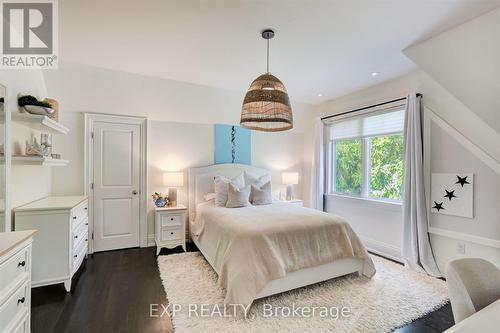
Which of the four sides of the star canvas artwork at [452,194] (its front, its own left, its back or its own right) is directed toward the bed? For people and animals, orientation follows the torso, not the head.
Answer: front

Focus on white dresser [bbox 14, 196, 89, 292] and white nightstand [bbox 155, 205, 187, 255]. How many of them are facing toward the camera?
1

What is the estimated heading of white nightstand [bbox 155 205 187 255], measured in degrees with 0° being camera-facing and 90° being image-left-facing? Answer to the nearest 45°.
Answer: approximately 0°

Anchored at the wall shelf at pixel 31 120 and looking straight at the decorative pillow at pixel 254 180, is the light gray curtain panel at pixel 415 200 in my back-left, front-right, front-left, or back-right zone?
front-right

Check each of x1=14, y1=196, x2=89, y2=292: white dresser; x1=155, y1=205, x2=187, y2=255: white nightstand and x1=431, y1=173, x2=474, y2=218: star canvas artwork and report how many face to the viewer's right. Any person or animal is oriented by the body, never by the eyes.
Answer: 1

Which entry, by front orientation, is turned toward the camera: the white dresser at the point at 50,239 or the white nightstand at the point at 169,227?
the white nightstand

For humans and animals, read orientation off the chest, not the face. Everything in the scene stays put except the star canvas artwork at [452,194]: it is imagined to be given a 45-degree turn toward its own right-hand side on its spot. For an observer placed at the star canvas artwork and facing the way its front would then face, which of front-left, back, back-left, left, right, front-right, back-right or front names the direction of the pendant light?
front-left

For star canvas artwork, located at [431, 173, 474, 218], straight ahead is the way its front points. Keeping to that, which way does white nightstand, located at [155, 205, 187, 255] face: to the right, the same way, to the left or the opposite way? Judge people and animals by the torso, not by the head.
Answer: to the left

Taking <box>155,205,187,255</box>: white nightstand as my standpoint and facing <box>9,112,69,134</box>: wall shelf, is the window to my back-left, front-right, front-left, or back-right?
back-left

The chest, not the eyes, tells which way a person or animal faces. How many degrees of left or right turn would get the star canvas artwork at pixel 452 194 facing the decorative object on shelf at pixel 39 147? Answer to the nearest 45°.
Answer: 0° — it already faces it

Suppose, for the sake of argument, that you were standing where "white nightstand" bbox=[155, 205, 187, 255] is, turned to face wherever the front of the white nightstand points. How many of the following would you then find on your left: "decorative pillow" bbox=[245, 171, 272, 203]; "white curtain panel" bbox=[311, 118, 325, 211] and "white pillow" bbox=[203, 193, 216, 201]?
3

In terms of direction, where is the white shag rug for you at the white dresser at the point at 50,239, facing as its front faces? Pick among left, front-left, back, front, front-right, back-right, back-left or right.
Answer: front-right

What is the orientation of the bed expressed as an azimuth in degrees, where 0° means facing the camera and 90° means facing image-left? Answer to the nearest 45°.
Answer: approximately 315°

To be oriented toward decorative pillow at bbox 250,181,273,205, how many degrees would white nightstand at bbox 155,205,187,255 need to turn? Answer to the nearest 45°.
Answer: approximately 90° to its left

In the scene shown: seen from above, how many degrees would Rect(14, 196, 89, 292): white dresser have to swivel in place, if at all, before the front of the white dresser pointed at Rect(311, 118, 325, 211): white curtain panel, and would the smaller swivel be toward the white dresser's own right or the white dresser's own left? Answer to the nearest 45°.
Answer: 0° — it already faces it

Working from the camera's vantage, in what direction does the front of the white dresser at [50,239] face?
facing to the right of the viewer
